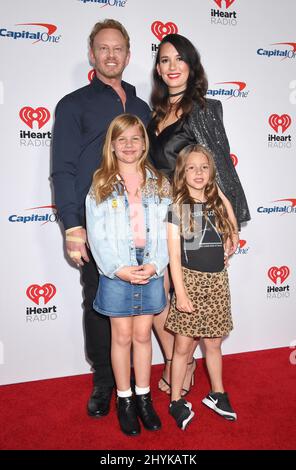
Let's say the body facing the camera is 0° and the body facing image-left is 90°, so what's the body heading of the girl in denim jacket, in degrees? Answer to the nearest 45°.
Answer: approximately 0°
